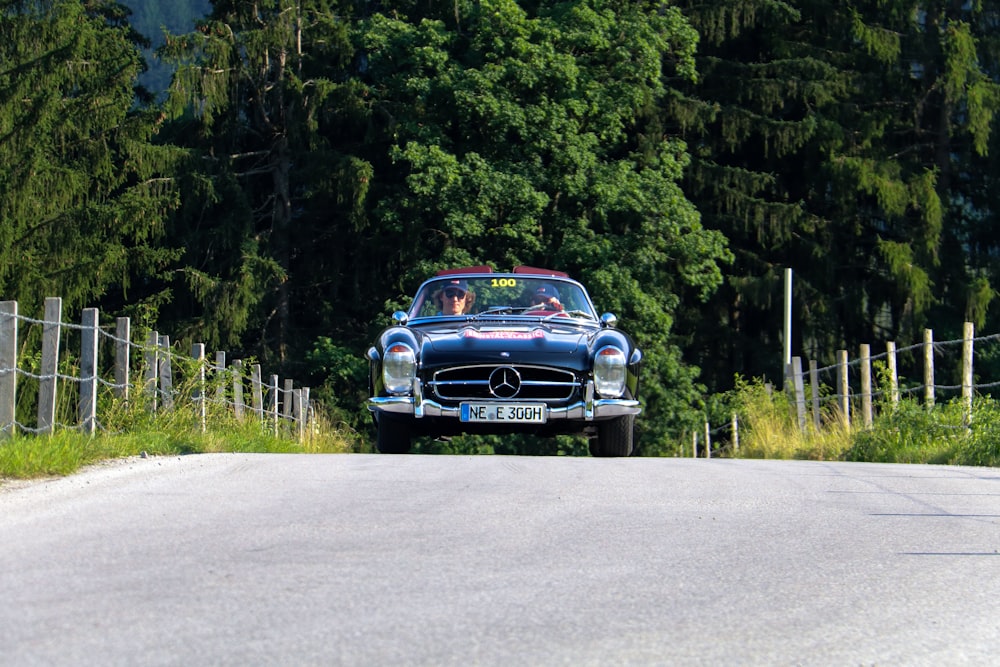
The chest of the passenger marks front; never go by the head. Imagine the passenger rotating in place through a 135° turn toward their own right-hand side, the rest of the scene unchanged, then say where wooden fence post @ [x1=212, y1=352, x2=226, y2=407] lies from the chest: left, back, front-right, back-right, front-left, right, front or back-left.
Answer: front

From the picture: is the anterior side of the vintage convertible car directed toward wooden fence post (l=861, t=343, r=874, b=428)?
no

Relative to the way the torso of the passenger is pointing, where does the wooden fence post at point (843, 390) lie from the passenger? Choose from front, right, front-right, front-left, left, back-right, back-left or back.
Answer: back-left

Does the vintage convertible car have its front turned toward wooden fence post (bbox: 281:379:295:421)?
no

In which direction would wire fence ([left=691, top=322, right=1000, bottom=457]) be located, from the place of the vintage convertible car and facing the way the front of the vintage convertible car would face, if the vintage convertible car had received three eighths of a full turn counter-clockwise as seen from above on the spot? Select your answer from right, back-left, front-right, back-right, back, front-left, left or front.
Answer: front

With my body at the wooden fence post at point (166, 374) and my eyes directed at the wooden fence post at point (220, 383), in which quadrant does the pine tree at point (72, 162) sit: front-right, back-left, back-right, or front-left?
front-left

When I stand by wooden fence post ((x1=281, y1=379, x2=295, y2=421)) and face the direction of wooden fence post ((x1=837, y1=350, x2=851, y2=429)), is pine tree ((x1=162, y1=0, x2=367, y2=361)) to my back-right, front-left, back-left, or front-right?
back-left

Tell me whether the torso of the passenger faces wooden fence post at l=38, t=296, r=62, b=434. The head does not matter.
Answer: no

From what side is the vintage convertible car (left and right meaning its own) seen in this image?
front

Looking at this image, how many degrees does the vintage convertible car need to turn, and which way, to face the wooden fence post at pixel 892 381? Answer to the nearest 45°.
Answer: approximately 135° to its left

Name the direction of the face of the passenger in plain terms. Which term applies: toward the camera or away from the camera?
toward the camera

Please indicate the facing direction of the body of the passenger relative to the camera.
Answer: toward the camera
